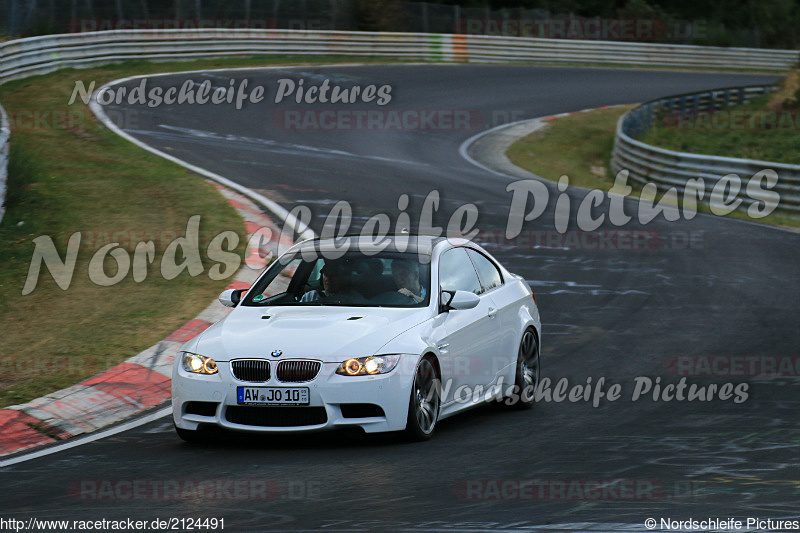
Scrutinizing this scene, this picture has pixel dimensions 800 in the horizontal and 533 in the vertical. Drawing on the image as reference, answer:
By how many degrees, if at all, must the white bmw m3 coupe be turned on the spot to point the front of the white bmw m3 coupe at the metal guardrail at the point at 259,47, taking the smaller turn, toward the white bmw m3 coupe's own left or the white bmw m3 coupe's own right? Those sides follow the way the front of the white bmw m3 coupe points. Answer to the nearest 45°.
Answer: approximately 135° to the white bmw m3 coupe's own right

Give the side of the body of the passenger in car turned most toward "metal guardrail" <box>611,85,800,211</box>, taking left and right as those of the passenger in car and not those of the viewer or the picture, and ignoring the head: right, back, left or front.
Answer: back

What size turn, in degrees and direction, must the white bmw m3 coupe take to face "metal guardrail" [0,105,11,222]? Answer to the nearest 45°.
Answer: approximately 90° to its right

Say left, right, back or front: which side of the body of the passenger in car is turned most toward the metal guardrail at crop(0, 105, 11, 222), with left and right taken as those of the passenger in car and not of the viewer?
right

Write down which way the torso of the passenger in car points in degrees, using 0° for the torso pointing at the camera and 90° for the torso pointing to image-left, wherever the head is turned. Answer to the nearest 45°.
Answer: approximately 45°

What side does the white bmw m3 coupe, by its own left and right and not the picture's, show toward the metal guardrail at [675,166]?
back

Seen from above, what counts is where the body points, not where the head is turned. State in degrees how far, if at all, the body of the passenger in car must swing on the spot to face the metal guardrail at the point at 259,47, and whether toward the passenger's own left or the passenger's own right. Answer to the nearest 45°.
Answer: approximately 135° to the passenger's own right

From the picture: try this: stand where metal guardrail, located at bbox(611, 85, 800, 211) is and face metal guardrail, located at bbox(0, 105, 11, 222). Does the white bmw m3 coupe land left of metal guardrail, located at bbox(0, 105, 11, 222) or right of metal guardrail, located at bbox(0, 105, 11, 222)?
left
